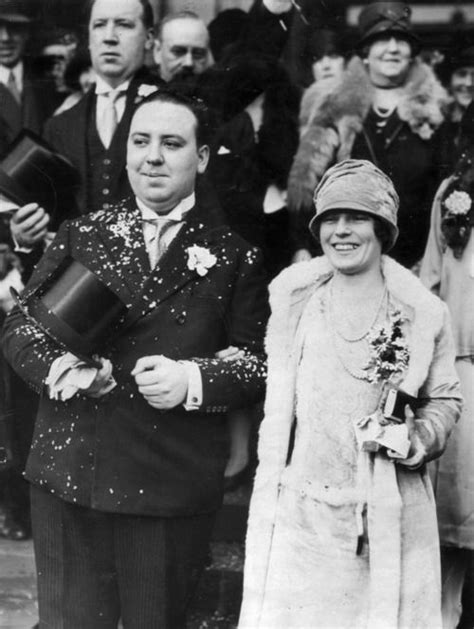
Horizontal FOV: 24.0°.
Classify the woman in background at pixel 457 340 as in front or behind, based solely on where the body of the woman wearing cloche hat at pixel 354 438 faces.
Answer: behind

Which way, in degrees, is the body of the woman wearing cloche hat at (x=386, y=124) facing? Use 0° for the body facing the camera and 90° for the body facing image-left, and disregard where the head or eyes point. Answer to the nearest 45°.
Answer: approximately 0°
